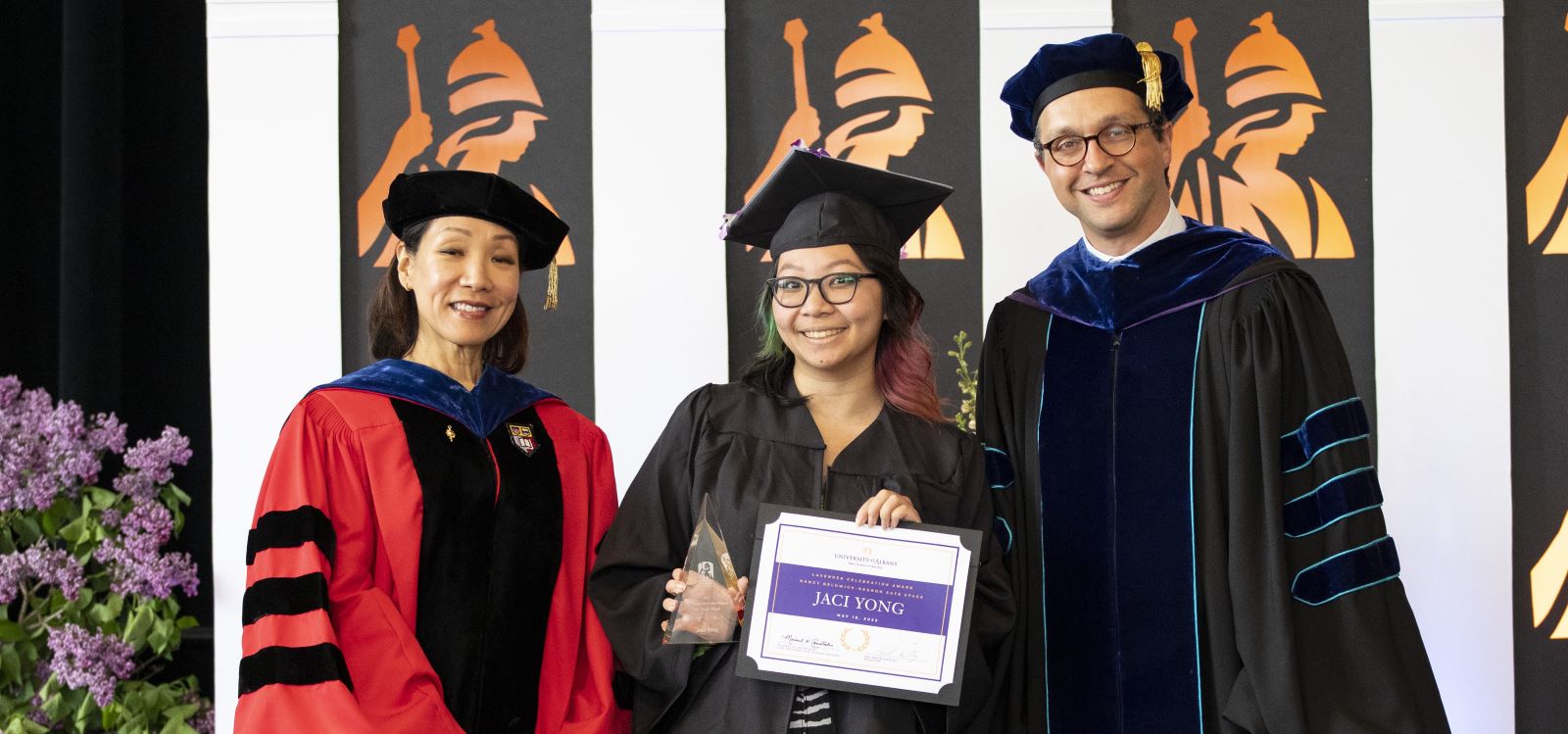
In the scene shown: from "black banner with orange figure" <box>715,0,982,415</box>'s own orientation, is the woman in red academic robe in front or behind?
in front

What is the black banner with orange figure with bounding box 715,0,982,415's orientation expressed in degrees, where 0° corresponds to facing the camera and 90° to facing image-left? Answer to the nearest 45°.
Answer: approximately 0°

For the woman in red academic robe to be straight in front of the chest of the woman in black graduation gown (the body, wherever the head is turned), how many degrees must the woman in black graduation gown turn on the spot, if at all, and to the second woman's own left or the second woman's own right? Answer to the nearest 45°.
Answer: approximately 90° to the second woman's own right

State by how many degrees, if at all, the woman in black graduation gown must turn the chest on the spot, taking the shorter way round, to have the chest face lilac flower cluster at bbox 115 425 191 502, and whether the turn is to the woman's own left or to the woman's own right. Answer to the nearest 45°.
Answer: approximately 135° to the woman's own right

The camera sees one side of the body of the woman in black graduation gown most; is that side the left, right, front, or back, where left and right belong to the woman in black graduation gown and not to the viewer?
front

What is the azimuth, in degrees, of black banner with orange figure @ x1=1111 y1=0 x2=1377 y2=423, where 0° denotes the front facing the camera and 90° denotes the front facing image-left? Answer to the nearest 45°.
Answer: approximately 0°

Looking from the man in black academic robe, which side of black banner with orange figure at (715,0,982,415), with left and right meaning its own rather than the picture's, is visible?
front

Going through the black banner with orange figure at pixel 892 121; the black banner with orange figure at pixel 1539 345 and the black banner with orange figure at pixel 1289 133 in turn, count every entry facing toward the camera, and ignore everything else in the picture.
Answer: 3

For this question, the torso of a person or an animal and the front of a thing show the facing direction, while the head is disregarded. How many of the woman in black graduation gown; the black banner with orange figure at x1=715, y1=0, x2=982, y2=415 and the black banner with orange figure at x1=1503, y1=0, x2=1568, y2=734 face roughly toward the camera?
3

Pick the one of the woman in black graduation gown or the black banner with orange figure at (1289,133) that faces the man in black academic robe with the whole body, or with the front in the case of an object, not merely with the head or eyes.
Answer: the black banner with orange figure

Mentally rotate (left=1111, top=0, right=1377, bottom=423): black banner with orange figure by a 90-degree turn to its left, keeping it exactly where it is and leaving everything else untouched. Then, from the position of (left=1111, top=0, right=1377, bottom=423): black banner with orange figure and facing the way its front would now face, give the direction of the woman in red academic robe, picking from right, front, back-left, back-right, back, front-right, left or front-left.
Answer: back-right

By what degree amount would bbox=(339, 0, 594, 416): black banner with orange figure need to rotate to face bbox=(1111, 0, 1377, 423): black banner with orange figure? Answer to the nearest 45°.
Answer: approximately 90° to its left
